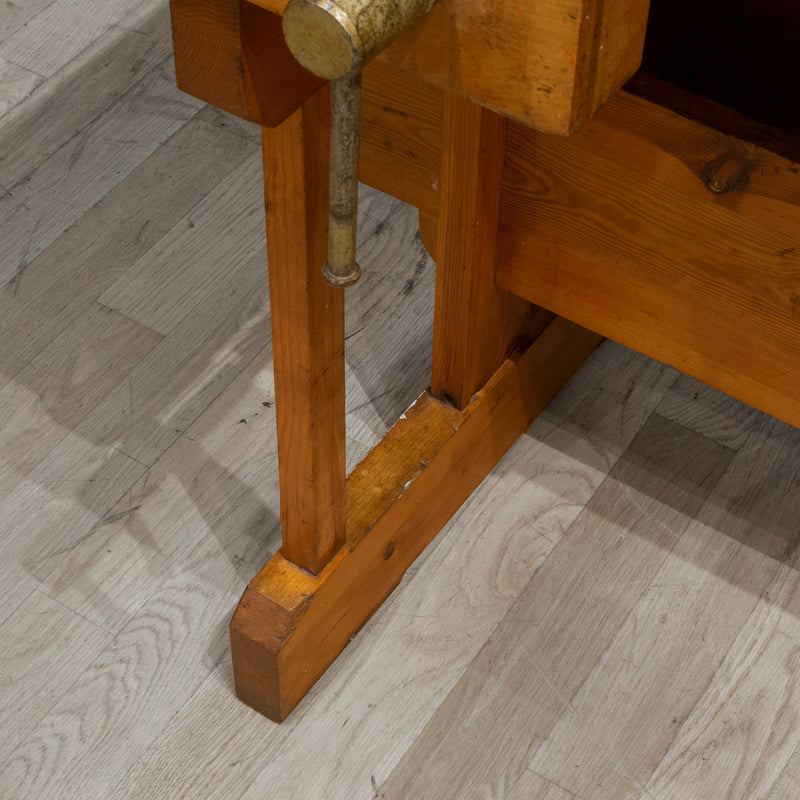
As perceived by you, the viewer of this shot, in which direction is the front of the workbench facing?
facing the viewer and to the left of the viewer
